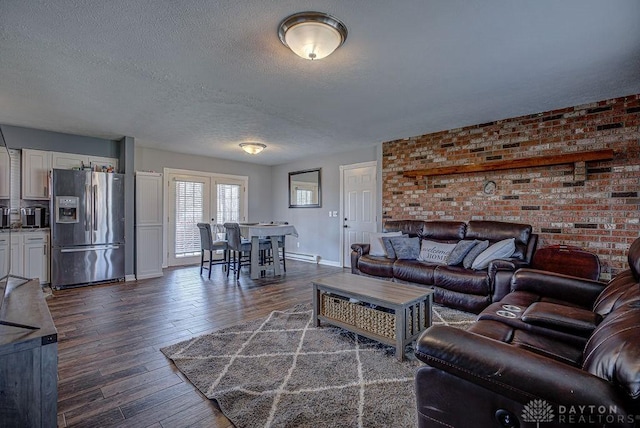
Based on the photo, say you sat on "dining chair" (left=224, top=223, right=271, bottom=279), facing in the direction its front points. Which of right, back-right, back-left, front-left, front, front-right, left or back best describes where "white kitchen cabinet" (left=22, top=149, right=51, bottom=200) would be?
back-left

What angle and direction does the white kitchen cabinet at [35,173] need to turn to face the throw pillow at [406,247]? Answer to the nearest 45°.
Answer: approximately 45° to its left

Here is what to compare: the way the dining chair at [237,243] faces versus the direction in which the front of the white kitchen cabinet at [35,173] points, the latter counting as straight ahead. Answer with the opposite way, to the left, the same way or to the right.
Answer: to the left

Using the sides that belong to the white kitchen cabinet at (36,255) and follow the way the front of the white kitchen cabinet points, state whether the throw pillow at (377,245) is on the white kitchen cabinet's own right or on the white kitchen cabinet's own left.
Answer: on the white kitchen cabinet's own left

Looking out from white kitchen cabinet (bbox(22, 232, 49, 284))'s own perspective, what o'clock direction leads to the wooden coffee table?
The wooden coffee table is roughly at 11 o'clock from the white kitchen cabinet.

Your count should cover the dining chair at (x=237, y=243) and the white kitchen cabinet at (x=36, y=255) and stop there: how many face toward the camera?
1

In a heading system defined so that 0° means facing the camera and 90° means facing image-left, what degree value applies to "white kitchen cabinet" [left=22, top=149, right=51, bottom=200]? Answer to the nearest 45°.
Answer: approximately 0°

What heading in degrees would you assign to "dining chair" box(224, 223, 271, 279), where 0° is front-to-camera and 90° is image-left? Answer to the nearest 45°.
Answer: approximately 225°

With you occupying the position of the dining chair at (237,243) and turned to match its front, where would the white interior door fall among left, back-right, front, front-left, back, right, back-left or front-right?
front-right

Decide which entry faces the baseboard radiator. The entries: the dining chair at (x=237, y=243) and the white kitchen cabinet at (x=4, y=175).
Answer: the dining chair

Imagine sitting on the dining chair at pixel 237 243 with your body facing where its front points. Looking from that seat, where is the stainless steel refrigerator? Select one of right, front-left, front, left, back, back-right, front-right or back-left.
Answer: back-left
